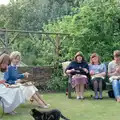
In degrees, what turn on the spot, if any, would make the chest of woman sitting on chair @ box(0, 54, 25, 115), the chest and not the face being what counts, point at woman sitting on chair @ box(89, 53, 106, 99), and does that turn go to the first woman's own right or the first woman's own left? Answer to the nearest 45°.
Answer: approximately 45° to the first woman's own left

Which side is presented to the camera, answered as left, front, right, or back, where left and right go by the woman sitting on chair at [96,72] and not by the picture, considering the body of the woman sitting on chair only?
front

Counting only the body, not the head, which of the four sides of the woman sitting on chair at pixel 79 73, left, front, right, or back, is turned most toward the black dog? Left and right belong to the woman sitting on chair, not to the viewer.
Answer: front

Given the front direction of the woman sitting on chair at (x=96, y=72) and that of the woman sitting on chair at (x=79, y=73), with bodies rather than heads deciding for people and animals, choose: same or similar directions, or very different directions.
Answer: same or similar directions

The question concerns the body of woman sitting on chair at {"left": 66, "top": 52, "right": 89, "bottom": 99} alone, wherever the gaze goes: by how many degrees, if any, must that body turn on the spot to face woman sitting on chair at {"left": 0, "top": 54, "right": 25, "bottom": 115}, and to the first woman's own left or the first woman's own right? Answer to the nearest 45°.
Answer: approximately 45° to the first woman's own right

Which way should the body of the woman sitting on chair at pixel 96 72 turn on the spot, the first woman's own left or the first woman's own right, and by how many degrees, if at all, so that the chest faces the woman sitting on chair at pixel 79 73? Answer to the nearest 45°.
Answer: approximately 90° to the first woman's own right

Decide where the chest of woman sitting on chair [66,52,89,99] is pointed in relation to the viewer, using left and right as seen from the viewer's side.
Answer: facing the viewer

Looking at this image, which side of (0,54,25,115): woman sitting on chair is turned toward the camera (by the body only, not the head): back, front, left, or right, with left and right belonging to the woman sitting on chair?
right

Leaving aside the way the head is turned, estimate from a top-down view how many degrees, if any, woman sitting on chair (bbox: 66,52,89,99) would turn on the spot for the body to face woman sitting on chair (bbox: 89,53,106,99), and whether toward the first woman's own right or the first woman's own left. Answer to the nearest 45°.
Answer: approximately 90° to the first woman's own left

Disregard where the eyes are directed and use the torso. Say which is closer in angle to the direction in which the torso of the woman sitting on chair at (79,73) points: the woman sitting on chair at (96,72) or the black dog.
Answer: the black dog

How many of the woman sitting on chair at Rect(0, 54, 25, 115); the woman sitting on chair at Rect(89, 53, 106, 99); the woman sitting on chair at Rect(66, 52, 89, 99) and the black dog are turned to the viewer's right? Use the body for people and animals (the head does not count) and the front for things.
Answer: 1
